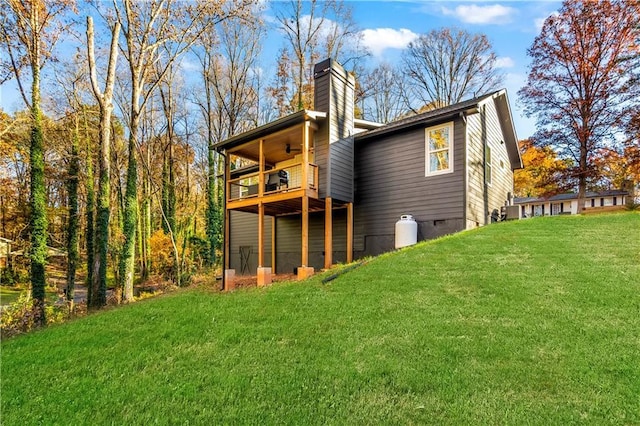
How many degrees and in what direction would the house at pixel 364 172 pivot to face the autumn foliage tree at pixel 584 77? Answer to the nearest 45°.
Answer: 0° — it already faces it

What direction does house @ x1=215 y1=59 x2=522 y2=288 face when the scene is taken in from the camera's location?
facing away from the viewer and to the right of the viewer

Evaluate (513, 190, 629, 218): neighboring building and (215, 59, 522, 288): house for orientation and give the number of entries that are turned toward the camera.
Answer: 1

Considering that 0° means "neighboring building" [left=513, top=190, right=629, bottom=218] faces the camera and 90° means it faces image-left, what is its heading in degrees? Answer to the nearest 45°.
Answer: approximately 0°

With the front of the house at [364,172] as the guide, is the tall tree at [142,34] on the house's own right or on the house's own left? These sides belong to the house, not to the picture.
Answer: on the house's own left

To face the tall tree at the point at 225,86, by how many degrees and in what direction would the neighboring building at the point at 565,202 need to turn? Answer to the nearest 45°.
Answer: approximately 45° to its right
